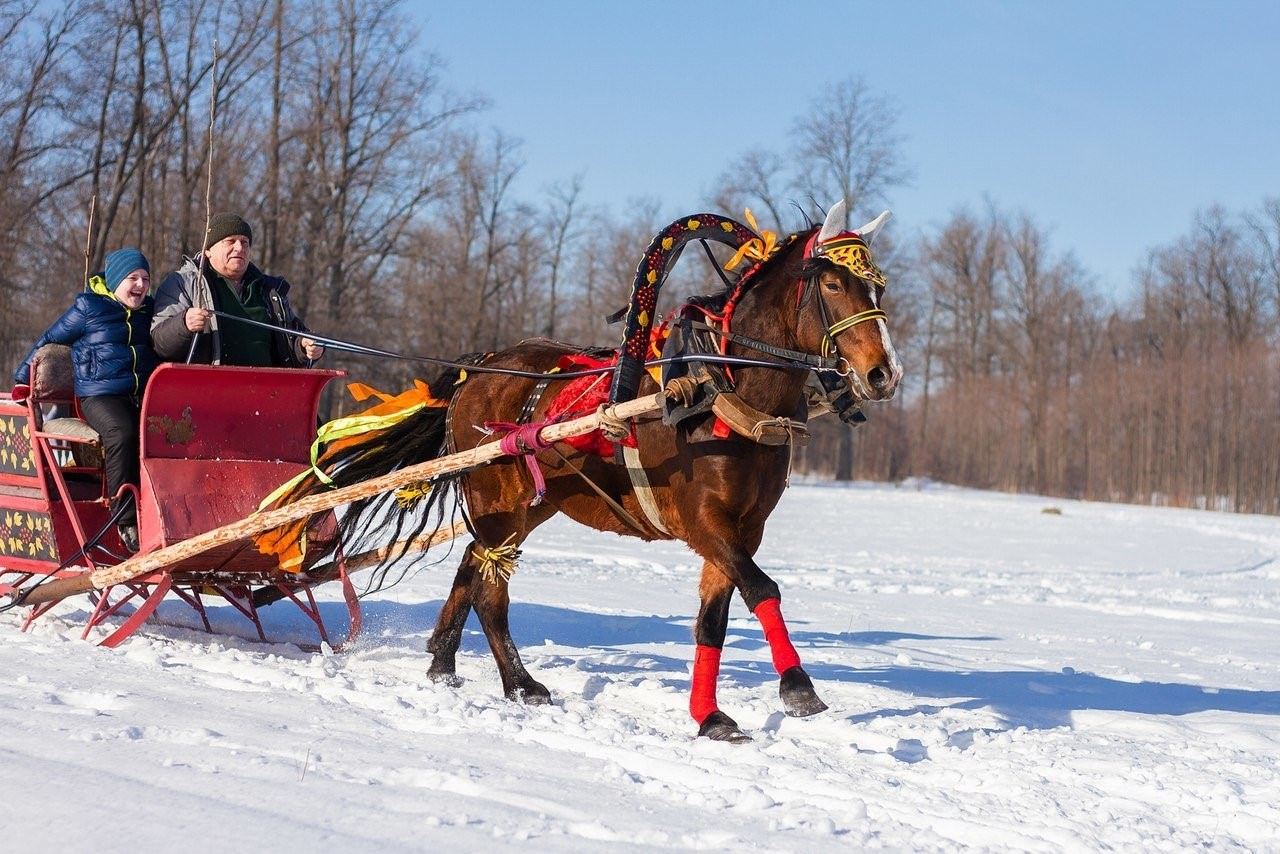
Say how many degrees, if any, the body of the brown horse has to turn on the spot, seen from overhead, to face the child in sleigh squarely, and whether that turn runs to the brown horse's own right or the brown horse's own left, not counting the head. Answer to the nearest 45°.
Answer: approximately 135° to the brown horse's own right

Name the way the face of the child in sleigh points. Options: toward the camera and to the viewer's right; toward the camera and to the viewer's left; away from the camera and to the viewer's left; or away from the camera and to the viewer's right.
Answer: toward the camera and to the viewer's right

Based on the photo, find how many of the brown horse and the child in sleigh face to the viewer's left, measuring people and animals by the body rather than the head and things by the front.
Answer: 0

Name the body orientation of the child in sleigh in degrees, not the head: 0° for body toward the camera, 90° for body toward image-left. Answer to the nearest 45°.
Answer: approximately 315°

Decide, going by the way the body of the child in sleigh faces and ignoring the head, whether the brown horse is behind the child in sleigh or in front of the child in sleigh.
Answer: in front
